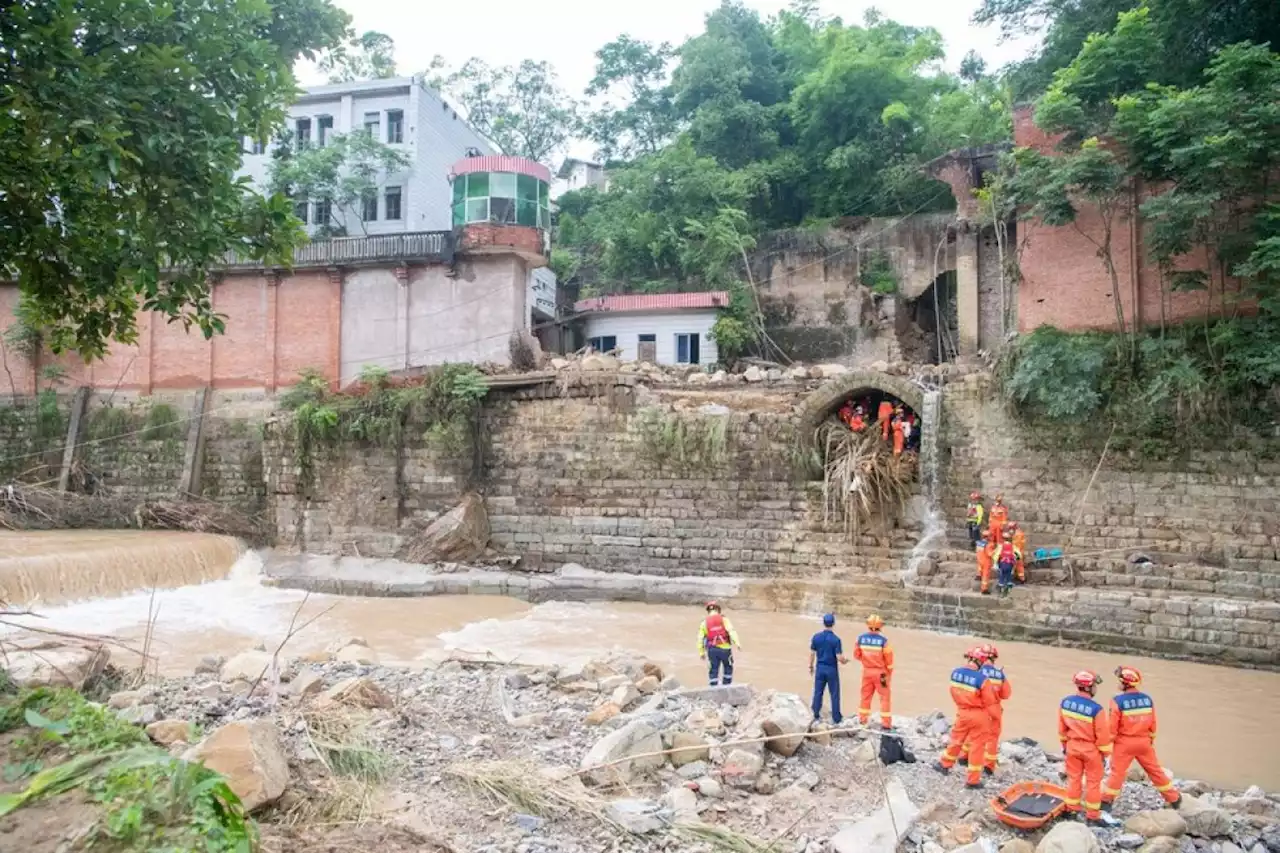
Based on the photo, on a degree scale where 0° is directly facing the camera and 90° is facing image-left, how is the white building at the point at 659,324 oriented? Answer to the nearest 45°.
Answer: approximately 0°

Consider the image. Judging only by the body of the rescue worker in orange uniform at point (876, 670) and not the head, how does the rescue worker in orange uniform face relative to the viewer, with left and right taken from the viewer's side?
facing away from the viewer

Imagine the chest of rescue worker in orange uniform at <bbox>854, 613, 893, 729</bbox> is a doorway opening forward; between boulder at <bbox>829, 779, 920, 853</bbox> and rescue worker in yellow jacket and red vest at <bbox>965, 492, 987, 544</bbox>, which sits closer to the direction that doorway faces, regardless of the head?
the rescue worker in yellow jacket and red vest

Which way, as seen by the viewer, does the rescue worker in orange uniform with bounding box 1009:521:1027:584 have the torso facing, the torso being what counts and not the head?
to the viewer's left

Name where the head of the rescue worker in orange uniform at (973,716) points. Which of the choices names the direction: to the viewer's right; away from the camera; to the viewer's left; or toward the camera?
away from the camera

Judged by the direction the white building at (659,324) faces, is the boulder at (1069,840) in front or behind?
in front

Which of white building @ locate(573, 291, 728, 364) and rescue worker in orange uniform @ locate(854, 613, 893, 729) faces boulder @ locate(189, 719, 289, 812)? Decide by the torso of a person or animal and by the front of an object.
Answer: the white building

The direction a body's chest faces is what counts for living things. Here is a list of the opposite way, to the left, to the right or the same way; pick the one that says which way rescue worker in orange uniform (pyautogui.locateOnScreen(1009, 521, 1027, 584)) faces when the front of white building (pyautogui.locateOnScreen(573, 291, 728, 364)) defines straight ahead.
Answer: to the right

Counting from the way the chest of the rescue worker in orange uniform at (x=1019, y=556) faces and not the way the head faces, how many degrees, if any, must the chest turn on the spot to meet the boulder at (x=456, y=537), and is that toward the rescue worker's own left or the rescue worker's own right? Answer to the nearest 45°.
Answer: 0° — they already face it
